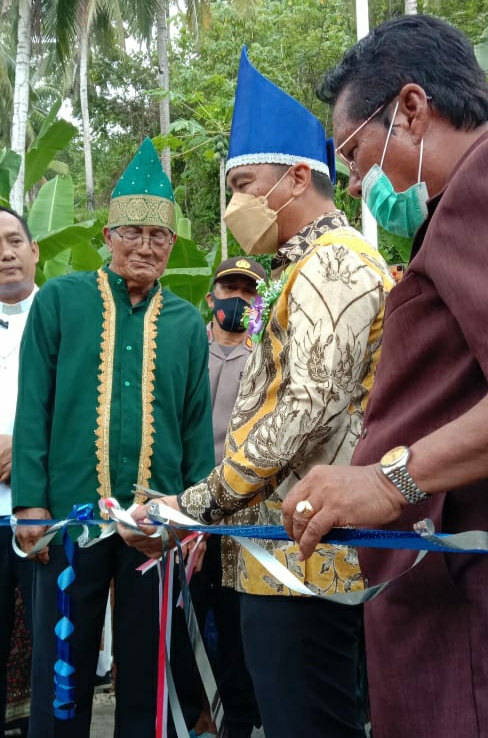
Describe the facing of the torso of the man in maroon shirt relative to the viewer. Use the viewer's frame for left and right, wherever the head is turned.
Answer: facing to the left of the viewer

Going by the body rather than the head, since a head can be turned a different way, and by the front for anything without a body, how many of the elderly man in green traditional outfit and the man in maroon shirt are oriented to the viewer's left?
1

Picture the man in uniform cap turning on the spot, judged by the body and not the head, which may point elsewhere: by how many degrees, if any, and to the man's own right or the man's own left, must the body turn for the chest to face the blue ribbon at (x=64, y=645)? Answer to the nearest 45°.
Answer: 0° — they already face it

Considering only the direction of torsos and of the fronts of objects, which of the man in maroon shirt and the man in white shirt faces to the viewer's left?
the man in maroon shirt

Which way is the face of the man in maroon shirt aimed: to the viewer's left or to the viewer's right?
to the viewer's left

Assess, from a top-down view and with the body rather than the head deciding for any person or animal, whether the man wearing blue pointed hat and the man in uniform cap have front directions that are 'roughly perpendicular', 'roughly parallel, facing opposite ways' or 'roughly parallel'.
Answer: roughly perpendicular
